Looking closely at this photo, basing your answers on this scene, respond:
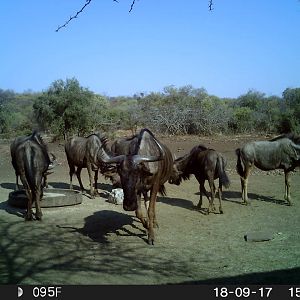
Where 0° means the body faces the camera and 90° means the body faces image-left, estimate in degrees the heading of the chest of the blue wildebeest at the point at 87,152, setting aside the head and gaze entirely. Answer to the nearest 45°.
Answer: approximately 315°

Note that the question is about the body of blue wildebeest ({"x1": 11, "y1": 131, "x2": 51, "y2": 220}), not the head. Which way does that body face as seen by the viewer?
away from the camera

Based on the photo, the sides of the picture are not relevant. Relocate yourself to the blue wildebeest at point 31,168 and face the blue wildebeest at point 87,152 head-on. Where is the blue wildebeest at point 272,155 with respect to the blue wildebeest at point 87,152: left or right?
right

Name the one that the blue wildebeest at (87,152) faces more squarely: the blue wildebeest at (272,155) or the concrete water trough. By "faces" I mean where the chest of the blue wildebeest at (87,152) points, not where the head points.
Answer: the blue wildebeest

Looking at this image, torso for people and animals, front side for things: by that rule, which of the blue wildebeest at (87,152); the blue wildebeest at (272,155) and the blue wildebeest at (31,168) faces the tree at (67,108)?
the blue wildebeest at (31,168)

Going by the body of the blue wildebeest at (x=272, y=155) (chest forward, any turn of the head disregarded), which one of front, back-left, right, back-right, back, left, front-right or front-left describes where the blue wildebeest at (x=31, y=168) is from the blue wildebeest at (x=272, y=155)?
back-right

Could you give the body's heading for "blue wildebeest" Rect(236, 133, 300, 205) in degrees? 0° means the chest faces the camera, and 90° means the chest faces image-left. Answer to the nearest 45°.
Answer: approximately 270°

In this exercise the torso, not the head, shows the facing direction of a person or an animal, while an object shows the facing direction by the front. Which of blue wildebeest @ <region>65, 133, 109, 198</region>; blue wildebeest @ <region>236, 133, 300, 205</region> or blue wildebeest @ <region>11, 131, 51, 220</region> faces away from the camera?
blue wildebeest @ <region>11, 131, 51, 220</region>

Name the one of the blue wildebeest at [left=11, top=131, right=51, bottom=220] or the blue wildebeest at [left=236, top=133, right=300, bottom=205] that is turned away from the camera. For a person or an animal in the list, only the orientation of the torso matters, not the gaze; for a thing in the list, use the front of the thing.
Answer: the blue wildebeest at [left=11, top=131, right=51, bottom=220]
